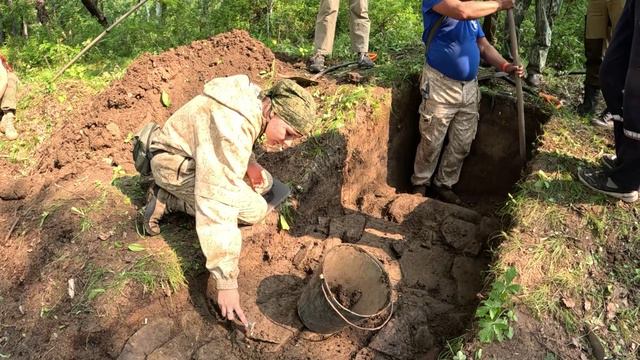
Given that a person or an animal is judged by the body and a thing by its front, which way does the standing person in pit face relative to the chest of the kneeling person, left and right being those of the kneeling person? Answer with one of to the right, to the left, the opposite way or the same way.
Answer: to the right

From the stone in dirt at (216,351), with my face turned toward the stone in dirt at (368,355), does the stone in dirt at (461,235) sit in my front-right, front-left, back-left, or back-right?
front-left

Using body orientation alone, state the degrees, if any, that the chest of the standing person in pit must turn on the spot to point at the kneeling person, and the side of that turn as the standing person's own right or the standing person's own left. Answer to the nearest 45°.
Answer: approximately 90° to the standing person's own right

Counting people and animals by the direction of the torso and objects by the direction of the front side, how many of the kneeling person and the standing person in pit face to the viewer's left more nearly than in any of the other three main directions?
0

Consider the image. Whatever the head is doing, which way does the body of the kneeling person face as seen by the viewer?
to the viewer's right

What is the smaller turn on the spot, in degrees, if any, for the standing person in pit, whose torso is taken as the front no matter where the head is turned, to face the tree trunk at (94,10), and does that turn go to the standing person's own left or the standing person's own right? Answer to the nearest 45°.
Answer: approximately 180°

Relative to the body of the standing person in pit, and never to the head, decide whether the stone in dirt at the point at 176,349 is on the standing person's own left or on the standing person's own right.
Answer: on the standing person's own right

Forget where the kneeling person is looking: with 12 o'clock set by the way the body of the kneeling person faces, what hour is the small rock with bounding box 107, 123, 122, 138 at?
The small rock is roughly at 8 o'clock from the kneeling person.

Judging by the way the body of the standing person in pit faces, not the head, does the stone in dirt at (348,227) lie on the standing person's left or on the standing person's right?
on the standing person's right

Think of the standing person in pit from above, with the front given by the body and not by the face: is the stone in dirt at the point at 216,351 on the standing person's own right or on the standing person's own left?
on the standing person's own right

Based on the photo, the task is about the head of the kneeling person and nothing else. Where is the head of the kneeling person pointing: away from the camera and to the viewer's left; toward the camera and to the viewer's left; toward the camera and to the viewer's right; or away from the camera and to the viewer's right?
toward the camera and to the viewer's right

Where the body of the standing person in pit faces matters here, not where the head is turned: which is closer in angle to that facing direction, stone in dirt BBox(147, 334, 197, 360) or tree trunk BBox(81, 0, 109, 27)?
the stone in dirt
